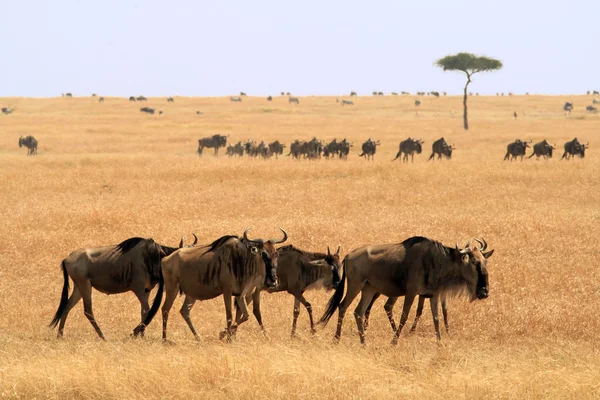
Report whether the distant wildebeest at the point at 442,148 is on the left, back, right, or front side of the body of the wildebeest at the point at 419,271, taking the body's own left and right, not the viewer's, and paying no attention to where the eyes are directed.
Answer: left

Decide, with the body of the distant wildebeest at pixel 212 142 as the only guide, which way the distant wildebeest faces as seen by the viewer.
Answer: to the viewer's right

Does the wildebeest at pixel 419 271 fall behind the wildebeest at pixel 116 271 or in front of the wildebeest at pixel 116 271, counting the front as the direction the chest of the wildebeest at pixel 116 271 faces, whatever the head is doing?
in front

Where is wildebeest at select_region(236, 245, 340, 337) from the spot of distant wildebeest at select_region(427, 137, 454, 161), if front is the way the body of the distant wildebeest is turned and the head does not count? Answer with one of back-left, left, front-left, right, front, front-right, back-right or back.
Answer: front-right

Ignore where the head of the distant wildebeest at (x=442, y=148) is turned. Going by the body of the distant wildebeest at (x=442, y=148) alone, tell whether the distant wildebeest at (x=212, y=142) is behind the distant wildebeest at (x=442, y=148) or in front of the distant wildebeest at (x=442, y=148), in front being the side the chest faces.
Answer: behind

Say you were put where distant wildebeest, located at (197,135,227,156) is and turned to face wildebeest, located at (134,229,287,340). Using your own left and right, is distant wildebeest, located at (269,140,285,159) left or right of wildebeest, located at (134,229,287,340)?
left

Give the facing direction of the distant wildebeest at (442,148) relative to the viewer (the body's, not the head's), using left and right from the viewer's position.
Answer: facing the viewer and to the right of the viewer

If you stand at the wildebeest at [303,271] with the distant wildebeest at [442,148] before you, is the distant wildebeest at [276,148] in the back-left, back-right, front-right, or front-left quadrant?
front-left

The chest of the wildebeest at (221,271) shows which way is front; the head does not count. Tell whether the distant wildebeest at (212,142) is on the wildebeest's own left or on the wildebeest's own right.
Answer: on the wildebeest's own left

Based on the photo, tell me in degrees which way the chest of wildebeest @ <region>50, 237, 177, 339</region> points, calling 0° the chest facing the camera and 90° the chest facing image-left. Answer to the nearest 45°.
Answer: approximately 270°

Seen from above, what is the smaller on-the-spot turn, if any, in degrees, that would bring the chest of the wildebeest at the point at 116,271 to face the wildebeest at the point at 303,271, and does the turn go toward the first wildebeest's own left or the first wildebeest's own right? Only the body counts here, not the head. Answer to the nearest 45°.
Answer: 0° — it already faces it

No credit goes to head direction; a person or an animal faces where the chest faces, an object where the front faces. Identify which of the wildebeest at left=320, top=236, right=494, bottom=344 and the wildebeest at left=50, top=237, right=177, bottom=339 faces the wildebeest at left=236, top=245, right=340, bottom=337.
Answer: the wildebeest at left=50, top=237, right=177, bottom=339

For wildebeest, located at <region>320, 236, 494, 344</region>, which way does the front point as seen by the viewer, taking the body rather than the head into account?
to the viewer's right
